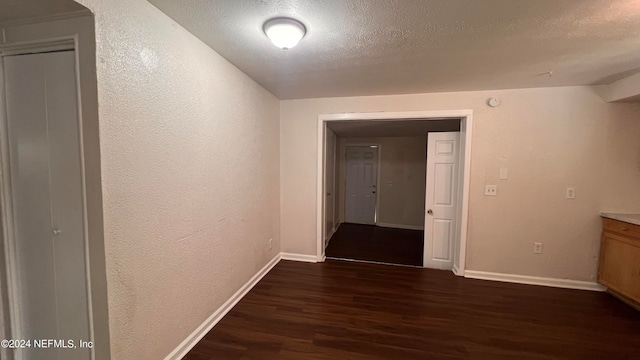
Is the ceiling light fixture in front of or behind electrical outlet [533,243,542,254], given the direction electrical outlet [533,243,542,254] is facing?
in front

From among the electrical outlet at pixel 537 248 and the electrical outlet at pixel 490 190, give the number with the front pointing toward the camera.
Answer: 2

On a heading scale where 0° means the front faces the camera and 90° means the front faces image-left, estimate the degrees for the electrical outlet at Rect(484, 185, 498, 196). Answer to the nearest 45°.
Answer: approximately 0°

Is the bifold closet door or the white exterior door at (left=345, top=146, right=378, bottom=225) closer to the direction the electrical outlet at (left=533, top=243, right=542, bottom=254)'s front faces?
the bifold closet door

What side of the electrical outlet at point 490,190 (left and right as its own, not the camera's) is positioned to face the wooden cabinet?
left

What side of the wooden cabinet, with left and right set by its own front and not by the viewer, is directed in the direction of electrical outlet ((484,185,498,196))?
front

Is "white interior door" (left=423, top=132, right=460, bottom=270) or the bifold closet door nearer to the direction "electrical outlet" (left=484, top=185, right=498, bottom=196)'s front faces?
the bifold closet door

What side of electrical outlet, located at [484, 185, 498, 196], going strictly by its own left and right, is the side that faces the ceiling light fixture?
front

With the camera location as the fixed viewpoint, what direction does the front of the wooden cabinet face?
facing the viewer and to the left of the viewer

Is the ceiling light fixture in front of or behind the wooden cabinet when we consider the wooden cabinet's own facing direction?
in front

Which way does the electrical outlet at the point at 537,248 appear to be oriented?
toward the camera

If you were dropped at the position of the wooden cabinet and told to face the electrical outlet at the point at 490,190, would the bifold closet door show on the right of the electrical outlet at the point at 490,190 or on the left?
left

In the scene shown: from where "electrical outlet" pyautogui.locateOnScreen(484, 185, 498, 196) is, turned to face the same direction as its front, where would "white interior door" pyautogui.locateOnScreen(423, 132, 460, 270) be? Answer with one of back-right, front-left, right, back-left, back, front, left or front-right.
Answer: right
